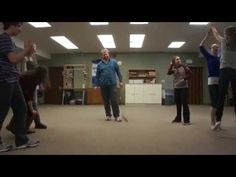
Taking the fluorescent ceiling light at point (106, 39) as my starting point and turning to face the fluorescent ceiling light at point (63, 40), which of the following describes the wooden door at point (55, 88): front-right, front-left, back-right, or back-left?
front-right

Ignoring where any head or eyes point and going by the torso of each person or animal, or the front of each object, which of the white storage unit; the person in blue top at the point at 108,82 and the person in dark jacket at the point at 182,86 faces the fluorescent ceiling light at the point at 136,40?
the white storage unit

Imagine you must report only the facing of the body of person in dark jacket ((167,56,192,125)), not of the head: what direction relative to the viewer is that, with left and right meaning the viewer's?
facing the viewer and to the left of the viewer

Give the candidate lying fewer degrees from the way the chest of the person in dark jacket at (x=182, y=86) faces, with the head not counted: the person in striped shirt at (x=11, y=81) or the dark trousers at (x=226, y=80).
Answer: the person in striped shirt

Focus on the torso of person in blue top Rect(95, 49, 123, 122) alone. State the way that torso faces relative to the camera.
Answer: toward the camera

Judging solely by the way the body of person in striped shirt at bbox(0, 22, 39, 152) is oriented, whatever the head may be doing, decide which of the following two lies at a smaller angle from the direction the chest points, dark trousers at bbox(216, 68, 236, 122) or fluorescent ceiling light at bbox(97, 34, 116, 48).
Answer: the dark trousers

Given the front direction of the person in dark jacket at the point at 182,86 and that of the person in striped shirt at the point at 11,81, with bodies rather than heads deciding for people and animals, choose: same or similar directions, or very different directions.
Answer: very different directions

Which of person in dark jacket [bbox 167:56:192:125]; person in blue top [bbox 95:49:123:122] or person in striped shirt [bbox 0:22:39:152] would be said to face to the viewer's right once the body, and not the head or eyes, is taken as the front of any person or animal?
person in striped shirt [bbox 0:22:39:152]

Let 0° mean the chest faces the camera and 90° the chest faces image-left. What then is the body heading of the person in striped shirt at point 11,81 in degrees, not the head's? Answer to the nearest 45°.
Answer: approximately 270°

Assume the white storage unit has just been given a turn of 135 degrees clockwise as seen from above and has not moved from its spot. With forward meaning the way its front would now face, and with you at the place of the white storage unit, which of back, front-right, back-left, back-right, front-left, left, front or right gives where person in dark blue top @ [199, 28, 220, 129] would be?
back-left

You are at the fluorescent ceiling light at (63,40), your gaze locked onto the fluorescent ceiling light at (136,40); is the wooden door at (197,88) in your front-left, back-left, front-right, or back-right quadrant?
front-left

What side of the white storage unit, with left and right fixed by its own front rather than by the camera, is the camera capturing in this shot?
front

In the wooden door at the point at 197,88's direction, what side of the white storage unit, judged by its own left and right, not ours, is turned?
left

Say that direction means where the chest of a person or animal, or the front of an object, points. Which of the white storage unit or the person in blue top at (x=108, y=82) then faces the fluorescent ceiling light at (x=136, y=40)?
the white storage unit

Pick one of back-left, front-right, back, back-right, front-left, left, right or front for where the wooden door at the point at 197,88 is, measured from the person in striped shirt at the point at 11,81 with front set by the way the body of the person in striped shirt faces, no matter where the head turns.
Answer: front-left
